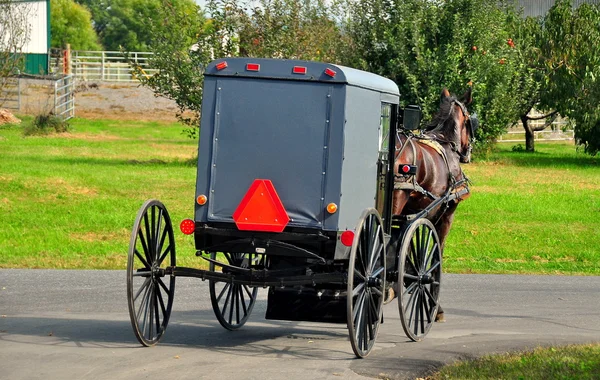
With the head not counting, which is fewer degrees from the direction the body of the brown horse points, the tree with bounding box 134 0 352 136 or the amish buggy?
the tree

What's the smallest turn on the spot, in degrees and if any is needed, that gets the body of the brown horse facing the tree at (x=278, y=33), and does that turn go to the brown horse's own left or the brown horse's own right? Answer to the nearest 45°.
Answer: approximately 45° to the brown horse's own left

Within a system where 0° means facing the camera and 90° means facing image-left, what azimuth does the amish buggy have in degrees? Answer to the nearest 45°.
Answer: approximately 225°

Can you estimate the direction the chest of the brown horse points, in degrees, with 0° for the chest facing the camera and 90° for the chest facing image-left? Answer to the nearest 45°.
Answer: approximately 225°

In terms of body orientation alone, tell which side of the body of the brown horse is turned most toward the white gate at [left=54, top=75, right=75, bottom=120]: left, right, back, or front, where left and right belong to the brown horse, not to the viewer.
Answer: left

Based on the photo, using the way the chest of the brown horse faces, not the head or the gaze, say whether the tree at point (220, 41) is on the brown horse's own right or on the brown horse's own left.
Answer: on the brown horse's own left

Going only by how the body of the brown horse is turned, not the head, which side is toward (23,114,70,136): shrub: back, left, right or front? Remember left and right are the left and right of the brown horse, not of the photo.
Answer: left
